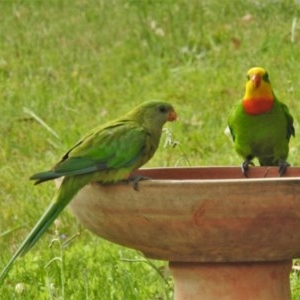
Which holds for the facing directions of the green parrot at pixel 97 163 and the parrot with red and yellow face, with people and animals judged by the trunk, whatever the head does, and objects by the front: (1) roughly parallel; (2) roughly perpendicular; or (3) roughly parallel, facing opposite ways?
roughly perpendicular

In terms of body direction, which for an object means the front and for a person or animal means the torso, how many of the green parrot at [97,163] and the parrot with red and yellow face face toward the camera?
1

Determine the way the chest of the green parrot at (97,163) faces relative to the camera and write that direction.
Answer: to the viewer's right
